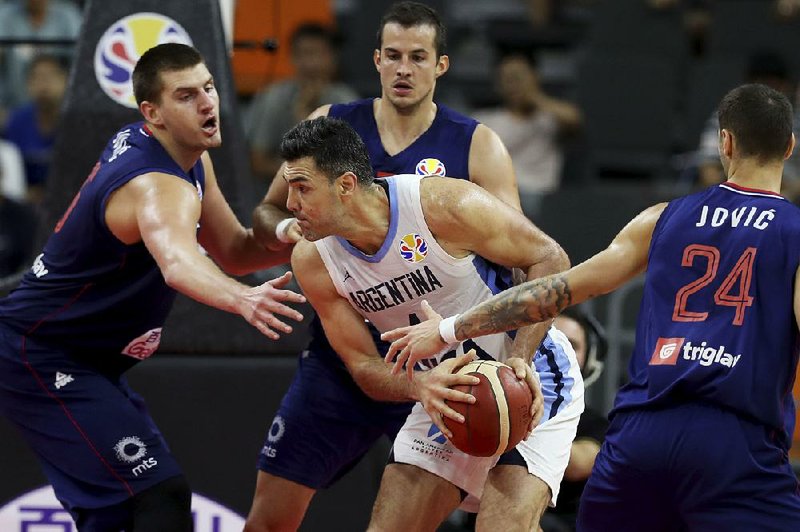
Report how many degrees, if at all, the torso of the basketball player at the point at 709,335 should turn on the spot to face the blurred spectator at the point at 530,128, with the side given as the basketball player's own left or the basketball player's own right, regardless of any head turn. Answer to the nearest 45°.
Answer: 0° — they already face them

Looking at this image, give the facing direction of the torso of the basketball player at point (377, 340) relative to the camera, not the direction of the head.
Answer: toward the camera

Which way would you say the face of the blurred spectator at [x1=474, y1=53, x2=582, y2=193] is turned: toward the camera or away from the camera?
toward the camera

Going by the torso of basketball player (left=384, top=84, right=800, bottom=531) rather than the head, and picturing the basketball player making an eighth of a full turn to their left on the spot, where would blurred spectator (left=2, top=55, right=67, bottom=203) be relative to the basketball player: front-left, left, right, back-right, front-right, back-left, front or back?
front

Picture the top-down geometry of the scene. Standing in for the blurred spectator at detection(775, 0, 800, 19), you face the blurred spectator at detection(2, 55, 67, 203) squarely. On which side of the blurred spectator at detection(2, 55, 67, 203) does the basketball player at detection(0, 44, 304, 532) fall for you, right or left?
left

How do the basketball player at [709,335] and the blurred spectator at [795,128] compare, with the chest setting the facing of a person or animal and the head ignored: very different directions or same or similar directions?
very different directions

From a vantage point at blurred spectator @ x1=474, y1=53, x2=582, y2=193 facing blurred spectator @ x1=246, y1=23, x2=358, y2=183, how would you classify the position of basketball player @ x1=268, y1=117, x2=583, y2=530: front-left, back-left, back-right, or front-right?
front-left

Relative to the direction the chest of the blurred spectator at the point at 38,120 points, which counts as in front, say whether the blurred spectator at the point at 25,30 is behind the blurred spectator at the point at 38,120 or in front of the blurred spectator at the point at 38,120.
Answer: behind

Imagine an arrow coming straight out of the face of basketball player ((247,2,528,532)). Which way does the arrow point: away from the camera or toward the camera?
toward the camera

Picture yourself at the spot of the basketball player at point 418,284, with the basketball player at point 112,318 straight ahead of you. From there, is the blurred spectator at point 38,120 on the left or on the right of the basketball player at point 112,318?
right

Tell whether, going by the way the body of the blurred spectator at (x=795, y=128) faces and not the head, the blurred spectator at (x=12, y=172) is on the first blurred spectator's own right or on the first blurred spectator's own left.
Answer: on the first blurred spectator's own right

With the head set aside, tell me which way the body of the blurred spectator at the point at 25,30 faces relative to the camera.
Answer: toward the camera

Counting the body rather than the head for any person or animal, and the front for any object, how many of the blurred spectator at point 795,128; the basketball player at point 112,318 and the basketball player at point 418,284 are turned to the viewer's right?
1

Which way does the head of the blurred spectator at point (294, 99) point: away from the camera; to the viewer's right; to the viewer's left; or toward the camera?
toward the camera

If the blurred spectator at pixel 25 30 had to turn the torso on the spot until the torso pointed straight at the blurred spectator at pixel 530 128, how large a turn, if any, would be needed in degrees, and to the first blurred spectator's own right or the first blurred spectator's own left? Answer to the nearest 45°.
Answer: approximately 45° to the first blurred spectator's own left

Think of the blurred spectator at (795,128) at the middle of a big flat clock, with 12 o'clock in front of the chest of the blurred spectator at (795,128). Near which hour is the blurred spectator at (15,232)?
the blurred spectator at (15,232) is roughly at 2 o'clock from the blurred spectator at (795,128).
